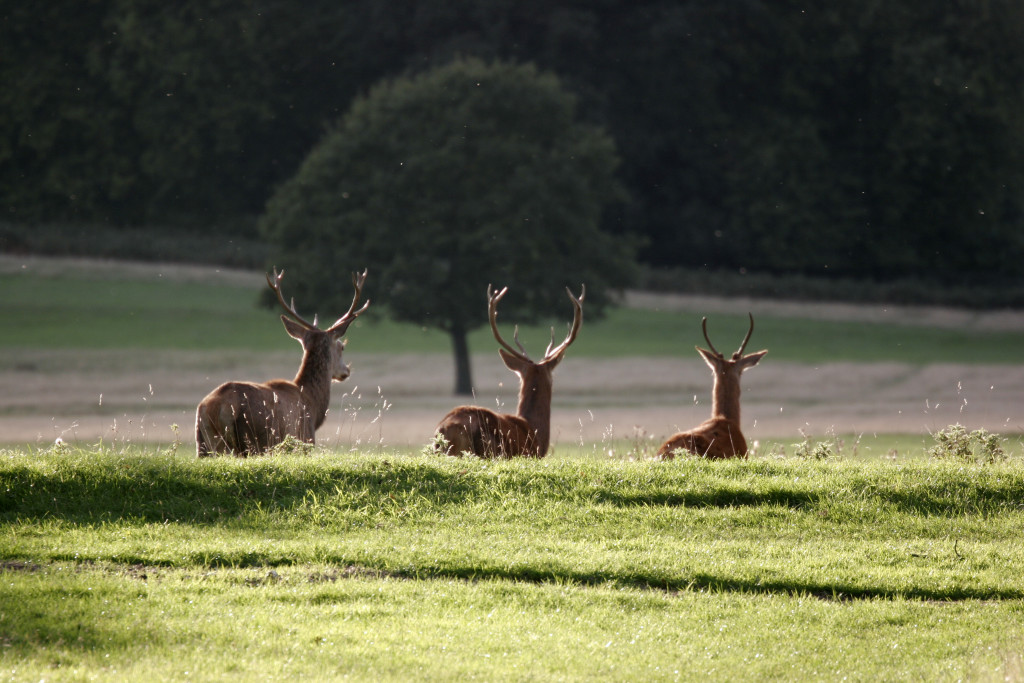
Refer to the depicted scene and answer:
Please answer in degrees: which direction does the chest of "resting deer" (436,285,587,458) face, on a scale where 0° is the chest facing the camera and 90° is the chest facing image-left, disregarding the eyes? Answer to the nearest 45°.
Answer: approximately 225°

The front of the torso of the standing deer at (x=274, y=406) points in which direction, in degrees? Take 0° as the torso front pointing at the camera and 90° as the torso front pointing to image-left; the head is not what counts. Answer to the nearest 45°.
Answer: approximately 225°

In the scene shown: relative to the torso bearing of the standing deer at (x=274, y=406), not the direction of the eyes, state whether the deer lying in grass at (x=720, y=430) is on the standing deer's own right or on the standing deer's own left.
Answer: on the standing deer's own right

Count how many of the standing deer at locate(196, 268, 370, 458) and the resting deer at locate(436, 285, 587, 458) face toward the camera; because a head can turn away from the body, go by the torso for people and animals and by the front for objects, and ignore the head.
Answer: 0

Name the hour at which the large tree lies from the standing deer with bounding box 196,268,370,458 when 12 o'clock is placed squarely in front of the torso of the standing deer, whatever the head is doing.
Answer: The large tree is roughly at 11 o'clock from the standing deer.

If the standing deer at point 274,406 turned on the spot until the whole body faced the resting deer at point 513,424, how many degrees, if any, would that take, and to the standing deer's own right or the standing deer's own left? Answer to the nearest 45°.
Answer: approximately 45° to the standing deer's own right

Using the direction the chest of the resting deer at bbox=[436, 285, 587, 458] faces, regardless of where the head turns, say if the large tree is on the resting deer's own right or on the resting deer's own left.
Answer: on the resting deer's own left
